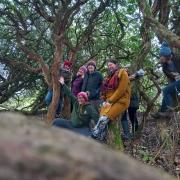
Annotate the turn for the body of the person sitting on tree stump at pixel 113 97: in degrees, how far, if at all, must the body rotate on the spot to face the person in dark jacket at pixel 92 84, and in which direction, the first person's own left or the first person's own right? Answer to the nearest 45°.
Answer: approximately 90° to the first person's own right

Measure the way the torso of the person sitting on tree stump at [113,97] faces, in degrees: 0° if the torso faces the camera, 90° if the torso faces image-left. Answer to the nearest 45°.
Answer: approximately 45°

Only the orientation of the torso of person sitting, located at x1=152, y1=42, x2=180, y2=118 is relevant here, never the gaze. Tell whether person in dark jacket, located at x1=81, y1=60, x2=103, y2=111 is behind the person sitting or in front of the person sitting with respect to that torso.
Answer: in front

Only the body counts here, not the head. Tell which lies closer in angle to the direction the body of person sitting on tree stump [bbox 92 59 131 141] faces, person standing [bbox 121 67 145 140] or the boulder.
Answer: the boulder

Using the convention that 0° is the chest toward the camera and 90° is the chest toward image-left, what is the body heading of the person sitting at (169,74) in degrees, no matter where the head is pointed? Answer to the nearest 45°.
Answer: approximately 45°

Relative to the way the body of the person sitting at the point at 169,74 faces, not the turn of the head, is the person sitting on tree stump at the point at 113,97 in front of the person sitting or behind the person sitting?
in front
